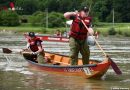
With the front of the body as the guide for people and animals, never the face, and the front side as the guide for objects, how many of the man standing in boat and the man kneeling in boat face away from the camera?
0

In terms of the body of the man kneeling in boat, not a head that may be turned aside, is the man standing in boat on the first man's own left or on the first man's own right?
on the first man's own left

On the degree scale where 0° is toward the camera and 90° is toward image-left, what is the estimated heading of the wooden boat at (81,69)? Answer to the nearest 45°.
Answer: approximately 315°

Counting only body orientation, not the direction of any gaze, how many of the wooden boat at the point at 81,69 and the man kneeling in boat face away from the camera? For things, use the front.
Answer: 0
